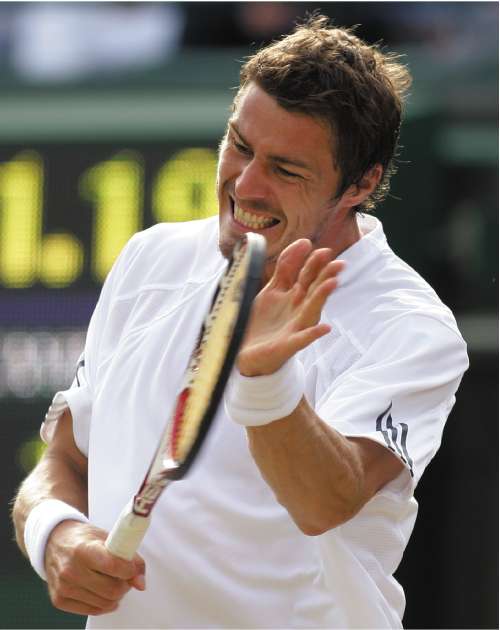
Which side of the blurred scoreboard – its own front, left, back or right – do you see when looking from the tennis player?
front

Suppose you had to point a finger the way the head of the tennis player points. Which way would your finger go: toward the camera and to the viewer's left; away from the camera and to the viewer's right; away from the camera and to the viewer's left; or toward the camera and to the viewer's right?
toward the camera and to the viewer's left

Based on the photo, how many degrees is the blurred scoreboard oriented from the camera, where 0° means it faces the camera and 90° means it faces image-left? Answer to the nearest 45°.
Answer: approximately 0°

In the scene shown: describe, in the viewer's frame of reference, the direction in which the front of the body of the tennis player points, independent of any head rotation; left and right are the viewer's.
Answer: facing the viewer and to the left of the viewer

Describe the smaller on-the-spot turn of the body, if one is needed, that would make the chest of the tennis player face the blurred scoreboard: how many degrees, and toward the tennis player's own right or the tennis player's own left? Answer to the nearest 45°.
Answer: approximately 135° to the tennis player's own right

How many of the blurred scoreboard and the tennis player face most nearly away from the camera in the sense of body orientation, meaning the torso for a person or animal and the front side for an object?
0
